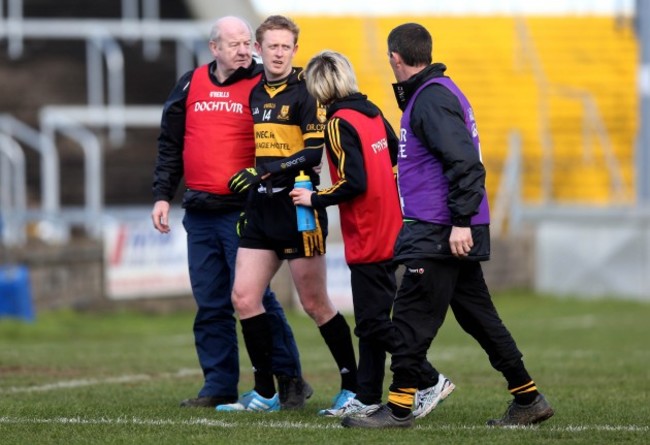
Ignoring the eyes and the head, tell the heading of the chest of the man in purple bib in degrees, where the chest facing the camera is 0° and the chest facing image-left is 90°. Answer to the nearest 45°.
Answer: approximately 90°

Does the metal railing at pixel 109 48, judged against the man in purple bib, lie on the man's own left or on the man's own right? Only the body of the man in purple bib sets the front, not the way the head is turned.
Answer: on the man's own right
